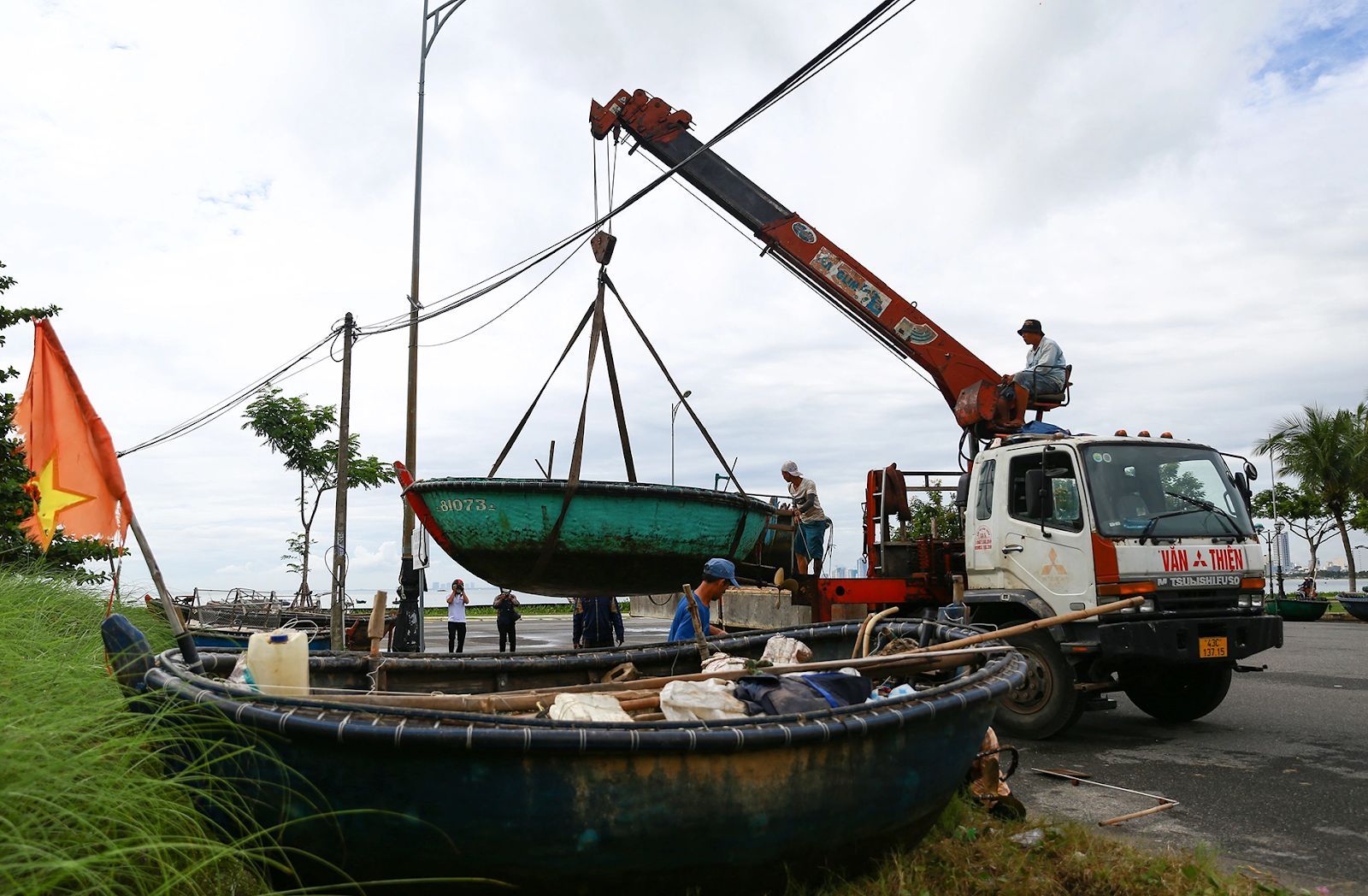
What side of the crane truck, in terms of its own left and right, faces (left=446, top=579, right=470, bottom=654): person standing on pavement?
back

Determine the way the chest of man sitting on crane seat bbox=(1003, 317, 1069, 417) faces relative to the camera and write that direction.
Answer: to the viewer's left

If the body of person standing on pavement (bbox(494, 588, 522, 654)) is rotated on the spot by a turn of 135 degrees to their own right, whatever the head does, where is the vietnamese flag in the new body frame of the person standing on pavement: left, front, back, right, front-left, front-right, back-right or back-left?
back-left

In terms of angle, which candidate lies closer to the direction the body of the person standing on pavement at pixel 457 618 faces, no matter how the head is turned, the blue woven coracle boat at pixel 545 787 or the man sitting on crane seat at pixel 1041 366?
the blue woven coracle boat

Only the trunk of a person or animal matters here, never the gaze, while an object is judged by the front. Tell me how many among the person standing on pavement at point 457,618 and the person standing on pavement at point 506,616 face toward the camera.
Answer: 2

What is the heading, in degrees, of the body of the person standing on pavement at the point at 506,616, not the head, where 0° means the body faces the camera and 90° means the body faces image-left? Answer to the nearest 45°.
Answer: approximately 0°

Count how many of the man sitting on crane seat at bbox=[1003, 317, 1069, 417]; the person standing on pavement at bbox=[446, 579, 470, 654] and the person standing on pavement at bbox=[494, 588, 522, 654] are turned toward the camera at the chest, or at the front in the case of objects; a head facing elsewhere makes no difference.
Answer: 2

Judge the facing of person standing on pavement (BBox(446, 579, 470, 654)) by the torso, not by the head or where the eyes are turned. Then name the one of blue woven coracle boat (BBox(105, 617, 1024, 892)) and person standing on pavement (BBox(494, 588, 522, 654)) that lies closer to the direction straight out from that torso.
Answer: the blue woven coracle boat

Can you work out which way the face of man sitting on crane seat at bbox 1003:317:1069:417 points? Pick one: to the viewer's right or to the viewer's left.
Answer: to the viewer's left

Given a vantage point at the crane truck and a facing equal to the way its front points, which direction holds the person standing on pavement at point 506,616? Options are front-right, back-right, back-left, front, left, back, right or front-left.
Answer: back

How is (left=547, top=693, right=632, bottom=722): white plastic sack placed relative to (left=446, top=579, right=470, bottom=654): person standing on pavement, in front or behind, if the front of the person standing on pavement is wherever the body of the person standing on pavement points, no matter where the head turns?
in front

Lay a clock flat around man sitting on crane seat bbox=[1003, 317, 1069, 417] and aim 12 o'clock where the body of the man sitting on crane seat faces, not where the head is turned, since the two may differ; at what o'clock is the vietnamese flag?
The vietnamese flag is roughly at 10 o'clock from the man sitting on crane seat.

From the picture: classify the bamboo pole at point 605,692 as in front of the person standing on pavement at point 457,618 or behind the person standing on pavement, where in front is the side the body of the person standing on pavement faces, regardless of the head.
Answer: in front
